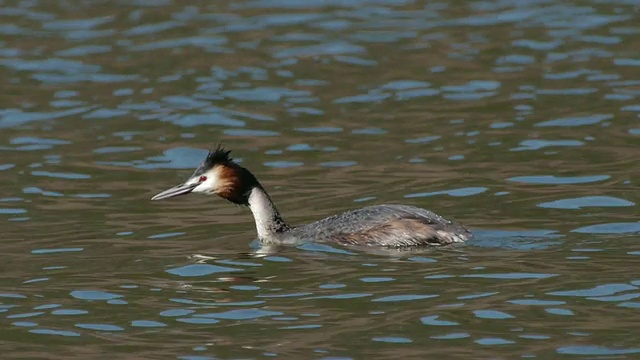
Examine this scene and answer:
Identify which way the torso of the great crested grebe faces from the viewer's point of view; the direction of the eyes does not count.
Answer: to the viewer's left
